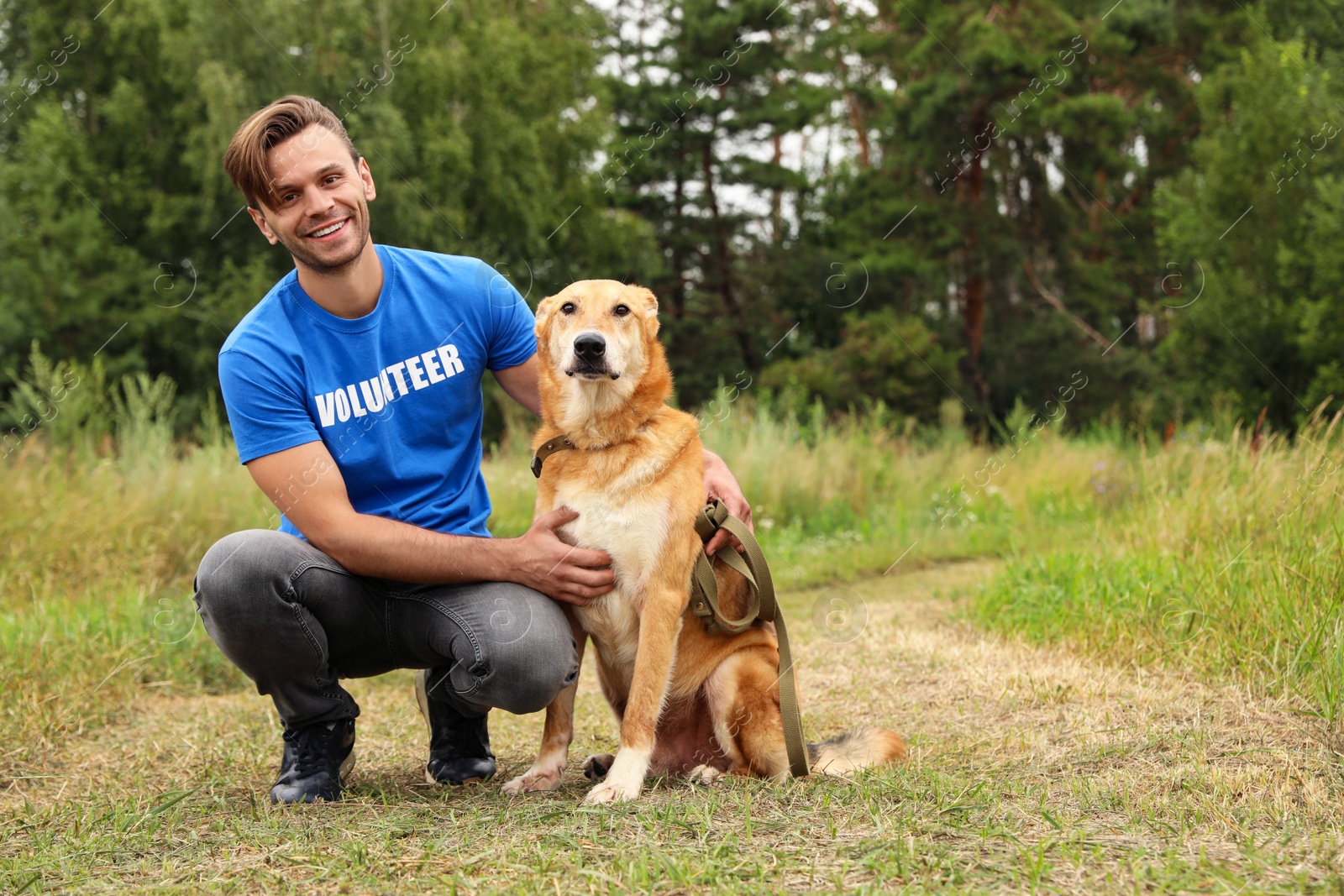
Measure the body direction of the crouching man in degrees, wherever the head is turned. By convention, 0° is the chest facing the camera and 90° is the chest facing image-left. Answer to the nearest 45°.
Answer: approximately 0°

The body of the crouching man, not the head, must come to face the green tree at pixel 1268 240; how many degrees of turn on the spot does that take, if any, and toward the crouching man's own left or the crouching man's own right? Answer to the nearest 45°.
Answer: approximately 135° to the crouching man's own left

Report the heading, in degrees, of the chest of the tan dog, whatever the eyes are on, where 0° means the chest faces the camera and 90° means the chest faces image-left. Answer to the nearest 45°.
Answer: approximately 45°
